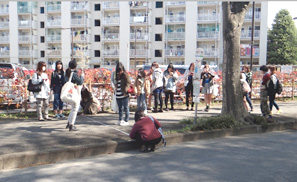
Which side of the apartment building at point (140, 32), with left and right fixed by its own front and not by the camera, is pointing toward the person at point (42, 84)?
front

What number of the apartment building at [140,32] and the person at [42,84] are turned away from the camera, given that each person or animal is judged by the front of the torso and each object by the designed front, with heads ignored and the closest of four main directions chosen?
0

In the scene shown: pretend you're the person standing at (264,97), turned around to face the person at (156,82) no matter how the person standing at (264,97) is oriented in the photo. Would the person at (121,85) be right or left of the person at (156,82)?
left

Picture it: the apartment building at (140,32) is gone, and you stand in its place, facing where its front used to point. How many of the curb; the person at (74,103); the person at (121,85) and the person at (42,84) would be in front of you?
4

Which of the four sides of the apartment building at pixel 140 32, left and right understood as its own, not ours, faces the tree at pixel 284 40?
left

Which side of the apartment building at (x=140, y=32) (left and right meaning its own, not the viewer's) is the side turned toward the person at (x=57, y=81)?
front

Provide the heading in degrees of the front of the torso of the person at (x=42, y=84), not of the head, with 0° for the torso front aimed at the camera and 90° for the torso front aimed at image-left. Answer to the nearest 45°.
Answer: approximately 315°

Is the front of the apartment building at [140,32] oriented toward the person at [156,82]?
yes

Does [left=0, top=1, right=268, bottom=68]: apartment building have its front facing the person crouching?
yes

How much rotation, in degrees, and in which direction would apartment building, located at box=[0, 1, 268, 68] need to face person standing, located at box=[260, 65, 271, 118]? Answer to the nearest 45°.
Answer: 0° — it already faces them
